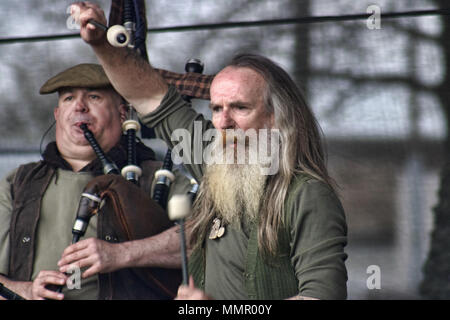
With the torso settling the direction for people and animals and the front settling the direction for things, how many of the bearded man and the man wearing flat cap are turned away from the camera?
0

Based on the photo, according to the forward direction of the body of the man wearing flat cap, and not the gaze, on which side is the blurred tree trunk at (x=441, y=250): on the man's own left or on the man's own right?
on the man's own left

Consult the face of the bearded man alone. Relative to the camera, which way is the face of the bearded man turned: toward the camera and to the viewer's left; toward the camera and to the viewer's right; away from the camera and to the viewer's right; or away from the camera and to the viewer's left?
toward the camera and to the viewer's left

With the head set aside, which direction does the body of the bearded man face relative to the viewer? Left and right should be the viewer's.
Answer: facing the viewer and to the left of the viewer

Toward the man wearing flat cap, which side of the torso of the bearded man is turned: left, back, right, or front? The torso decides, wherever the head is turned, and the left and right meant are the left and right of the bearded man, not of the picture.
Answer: right

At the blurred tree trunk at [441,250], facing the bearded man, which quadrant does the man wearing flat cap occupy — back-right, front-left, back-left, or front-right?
front-right

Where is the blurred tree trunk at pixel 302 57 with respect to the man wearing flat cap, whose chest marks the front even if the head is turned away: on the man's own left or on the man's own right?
on the man's own left

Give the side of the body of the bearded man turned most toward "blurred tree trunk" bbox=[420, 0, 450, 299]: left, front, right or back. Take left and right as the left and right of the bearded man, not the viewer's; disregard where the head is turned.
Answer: back

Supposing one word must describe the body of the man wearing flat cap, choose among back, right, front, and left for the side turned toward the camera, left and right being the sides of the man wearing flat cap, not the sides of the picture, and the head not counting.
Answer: front
